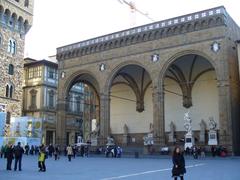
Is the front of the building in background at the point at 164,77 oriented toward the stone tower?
no

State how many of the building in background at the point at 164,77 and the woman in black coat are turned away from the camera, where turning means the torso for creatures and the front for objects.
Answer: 0

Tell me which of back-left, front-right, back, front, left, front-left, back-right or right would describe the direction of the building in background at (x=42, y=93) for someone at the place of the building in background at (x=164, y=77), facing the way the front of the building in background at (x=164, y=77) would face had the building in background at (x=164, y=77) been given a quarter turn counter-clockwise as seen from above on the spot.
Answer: back

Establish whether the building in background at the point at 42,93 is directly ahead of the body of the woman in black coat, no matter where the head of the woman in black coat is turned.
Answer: no

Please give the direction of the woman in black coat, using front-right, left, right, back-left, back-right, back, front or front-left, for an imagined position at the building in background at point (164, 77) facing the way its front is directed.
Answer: front-left

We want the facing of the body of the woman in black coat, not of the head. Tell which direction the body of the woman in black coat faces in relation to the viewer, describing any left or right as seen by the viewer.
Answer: facing the viewer

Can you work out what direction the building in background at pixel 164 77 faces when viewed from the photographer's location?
facing the viewer and to the left of the viewer

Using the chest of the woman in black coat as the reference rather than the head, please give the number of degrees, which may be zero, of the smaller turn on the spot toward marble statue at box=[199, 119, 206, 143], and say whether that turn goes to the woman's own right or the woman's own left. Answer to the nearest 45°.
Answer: approximately 180°

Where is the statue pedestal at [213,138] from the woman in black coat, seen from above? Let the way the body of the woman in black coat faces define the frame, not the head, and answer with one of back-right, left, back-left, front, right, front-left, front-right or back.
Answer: back

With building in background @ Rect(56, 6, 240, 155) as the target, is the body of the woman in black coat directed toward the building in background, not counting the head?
no

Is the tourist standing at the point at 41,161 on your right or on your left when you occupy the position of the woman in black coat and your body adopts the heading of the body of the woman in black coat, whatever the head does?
on your right
